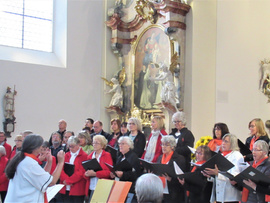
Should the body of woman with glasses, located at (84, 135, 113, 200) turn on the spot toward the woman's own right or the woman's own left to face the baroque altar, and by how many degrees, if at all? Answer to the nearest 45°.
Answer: approximately 135° to the woman's own right

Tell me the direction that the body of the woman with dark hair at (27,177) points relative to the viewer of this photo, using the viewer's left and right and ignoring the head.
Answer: facing away from the viewer and to the right of the viewer

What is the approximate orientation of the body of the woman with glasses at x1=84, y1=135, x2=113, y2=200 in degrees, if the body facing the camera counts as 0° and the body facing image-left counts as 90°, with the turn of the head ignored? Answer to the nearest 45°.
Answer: approximately 45°

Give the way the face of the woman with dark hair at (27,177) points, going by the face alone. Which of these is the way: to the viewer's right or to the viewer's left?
to the viewer's right

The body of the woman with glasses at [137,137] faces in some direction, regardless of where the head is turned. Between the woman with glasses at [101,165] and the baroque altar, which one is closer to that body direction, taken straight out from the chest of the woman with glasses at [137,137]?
the woman with glasses

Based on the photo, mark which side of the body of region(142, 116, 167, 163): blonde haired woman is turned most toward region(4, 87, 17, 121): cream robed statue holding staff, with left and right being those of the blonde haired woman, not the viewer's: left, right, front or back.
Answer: right

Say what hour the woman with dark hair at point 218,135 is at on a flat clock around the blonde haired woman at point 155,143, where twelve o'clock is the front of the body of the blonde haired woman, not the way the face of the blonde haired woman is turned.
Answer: The woman with dark hair is roughly at 8 o'clock from the blonde haired woman.

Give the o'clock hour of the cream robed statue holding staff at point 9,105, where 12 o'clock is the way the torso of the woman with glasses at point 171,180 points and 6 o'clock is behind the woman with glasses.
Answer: The cream robed statue holding staff is roughly at 3 o'clock from the woman with glasses.
